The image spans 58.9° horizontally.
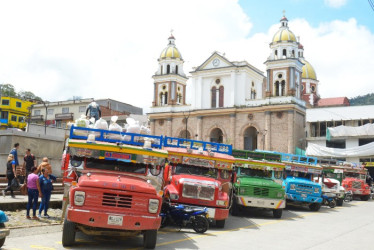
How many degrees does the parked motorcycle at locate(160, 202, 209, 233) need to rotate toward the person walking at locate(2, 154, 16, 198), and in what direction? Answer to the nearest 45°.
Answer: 0° — it already faces them

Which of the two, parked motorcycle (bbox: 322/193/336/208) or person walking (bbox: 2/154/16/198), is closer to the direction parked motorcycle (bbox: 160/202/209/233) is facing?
the person walking
